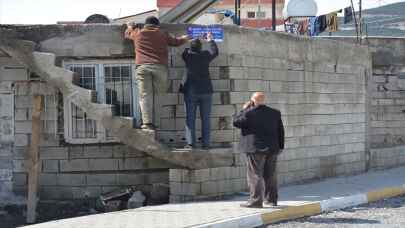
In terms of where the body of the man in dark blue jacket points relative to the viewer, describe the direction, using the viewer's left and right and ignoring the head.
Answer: facing away from the viewer

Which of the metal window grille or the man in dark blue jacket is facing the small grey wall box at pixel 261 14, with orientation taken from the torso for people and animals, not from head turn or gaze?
the man in dark blue jacket

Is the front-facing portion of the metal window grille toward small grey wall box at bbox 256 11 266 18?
no

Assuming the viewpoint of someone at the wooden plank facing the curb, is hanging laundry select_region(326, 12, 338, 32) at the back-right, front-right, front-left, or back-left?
front-left

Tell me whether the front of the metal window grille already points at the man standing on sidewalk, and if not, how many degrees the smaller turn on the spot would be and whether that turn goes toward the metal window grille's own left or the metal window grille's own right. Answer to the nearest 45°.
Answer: approximately 45° to the metal window grille's own left

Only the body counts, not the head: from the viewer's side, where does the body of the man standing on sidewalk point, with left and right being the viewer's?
facing away from the viewer and to the left of the viewer

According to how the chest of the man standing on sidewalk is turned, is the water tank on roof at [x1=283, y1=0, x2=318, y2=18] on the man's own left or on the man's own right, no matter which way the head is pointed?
on the man's own right

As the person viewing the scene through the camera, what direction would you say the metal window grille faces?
facing the viewer

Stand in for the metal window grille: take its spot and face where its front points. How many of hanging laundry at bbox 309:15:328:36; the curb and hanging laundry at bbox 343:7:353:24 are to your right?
0

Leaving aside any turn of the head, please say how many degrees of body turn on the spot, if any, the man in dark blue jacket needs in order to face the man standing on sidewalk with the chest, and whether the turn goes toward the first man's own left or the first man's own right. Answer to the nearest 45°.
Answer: approximately 135° to the first man's own right

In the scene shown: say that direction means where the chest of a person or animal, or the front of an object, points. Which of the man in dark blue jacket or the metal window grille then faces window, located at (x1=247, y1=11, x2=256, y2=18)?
the man in dark blue jacket

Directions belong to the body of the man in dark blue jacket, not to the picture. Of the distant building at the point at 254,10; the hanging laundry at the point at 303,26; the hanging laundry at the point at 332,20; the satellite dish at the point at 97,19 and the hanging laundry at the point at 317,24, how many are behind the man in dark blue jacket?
0

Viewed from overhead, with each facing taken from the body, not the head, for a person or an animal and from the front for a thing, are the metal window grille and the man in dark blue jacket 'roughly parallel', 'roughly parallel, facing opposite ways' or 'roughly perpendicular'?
roughly parallel, facing opposite ways

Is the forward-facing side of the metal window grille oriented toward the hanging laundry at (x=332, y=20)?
no

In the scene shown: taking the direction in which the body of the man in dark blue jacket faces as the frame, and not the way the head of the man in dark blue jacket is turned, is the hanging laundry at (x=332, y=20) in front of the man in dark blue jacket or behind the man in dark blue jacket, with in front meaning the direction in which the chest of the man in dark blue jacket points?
in front
